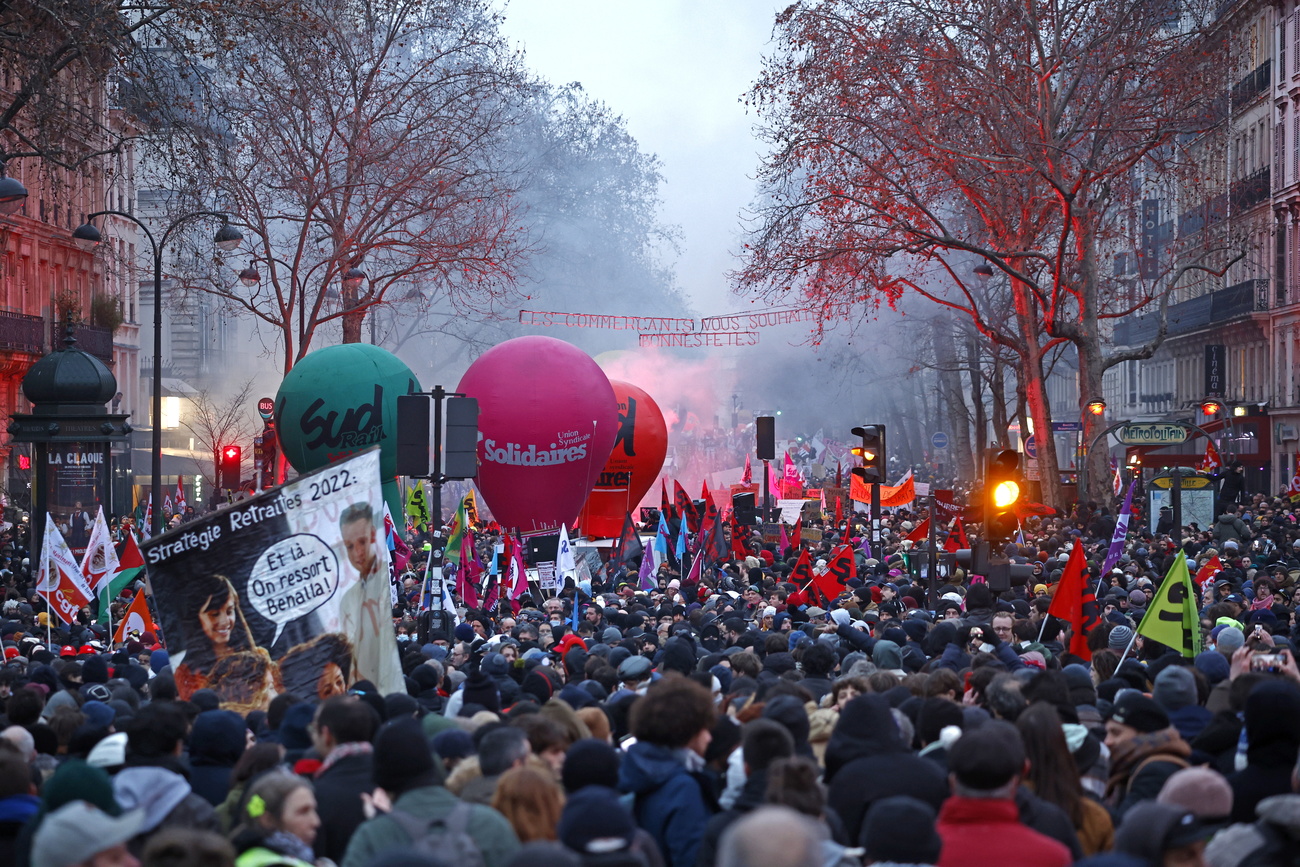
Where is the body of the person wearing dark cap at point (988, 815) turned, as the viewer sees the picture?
away from the camera

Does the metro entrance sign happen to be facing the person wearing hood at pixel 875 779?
yes

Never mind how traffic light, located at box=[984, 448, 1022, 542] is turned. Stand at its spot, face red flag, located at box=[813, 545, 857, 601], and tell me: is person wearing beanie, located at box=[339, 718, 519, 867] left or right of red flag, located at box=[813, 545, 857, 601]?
left

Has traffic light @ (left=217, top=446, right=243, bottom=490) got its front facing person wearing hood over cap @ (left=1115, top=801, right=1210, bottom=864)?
yes

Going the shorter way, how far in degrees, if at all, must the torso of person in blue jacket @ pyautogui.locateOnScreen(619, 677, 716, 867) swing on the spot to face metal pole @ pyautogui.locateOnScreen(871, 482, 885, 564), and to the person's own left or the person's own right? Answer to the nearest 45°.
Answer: approximately 45° to the person's own left

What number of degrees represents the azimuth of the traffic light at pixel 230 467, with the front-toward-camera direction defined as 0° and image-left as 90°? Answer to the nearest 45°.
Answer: approximately 0°

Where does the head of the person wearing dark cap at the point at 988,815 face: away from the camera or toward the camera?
away from the camera

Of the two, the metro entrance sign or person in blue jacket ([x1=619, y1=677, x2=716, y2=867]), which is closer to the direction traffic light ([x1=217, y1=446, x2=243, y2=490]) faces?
the person in blue jacket

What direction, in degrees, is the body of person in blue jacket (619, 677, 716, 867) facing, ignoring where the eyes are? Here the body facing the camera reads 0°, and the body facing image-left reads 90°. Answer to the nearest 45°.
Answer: approximately 225°

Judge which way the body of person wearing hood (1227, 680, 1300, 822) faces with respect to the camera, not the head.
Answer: away from the camera
